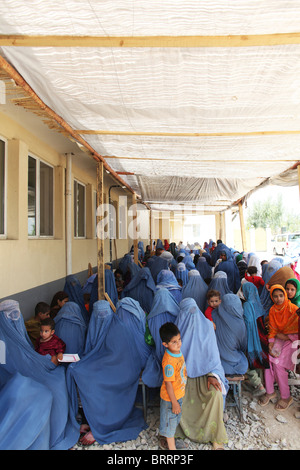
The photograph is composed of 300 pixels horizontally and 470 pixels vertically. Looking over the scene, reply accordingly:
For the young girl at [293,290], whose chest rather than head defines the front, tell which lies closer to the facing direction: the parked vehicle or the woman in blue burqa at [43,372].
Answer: the woman in blue burqa

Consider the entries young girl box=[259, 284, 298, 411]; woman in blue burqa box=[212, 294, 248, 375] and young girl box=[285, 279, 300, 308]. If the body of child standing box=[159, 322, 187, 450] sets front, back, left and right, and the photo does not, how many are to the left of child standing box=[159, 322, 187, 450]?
3

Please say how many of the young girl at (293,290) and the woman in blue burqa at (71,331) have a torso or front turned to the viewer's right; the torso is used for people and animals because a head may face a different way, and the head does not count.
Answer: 0

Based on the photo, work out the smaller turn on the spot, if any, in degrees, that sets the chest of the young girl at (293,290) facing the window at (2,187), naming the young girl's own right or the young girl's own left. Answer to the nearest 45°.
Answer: approximately 45° to the young girl's own right

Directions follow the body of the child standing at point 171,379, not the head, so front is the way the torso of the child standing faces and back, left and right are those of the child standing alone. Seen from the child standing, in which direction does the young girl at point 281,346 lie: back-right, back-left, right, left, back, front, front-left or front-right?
left

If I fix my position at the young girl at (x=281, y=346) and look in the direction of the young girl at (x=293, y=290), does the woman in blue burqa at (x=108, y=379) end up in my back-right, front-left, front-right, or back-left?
back-left

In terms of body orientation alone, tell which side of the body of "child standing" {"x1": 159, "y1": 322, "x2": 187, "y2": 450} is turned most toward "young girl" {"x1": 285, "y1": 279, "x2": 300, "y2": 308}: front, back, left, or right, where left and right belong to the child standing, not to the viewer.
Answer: left

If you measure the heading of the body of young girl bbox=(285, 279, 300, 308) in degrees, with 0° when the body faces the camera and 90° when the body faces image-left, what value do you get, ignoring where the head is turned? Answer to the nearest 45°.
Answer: approximately 45°

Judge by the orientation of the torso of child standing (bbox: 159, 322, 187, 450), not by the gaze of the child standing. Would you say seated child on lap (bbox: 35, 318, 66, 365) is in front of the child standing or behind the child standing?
behind

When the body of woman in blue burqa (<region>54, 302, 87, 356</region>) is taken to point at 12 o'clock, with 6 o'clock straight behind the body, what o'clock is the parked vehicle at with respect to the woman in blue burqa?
The parked vehicle is roughly at 1 o'clock from the woman in blue burqa.
